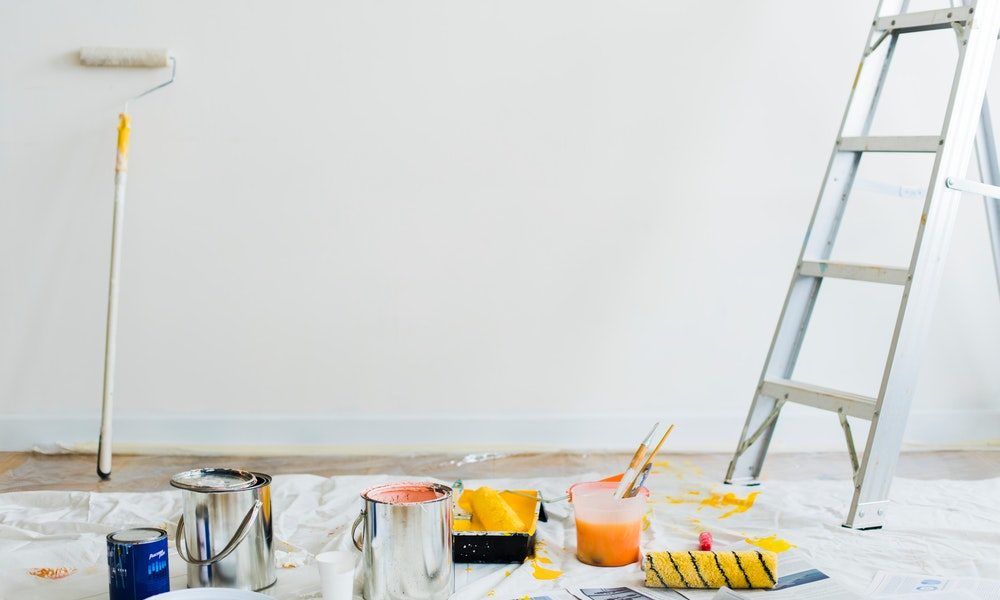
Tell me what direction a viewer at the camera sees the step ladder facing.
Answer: facing the viewer and to the left of the viewer

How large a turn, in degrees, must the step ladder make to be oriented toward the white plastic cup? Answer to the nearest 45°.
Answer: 0° — it already faces it

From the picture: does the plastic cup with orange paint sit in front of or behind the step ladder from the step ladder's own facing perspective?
in front

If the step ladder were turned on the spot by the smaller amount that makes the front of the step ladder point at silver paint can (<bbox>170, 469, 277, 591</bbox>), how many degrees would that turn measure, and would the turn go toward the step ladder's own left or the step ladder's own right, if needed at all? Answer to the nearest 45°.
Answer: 0° — it already faces it

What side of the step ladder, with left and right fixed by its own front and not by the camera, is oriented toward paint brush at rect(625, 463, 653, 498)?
front
